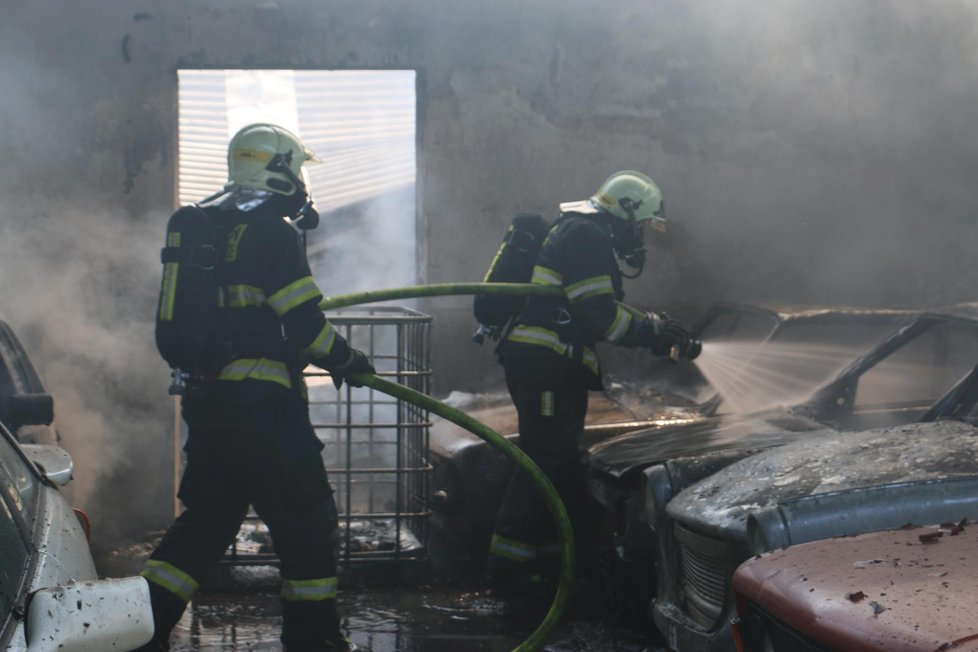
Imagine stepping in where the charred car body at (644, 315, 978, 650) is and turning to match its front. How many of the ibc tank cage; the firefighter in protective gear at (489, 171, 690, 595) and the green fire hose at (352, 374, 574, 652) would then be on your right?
3

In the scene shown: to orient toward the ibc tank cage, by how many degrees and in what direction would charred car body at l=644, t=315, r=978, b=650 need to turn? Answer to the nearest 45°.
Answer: approximately 90° to its right

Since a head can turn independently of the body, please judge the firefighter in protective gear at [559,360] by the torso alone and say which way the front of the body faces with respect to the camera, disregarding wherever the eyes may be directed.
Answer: to the viewer's right

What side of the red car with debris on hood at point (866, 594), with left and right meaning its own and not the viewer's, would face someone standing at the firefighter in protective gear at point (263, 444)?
right

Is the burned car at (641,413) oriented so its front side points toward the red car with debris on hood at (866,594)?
no

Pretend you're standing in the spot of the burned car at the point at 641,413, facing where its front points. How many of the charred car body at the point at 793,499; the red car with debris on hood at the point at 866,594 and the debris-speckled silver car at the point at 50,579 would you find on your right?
0

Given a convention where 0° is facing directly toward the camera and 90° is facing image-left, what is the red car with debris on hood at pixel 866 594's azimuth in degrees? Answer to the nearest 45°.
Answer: approximately 45°

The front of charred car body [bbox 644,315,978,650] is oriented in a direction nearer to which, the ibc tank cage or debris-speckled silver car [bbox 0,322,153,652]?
the debris-speckled silver car

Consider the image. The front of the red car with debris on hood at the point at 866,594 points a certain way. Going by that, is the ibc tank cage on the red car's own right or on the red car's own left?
on the red car's own right

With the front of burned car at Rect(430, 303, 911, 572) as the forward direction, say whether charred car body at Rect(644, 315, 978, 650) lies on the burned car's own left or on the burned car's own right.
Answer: on the burned car's own left

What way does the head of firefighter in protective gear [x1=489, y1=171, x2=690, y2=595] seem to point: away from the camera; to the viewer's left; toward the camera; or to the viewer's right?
to the viewer's right

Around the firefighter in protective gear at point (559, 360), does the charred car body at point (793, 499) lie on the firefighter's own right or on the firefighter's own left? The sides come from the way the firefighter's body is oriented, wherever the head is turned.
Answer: on the firefighter's own right

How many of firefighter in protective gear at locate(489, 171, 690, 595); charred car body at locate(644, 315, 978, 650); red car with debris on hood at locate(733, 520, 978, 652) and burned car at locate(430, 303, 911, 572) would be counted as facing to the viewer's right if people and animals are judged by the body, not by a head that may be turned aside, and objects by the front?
1

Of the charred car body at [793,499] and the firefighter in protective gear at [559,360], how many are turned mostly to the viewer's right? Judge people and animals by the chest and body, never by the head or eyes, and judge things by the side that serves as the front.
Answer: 1

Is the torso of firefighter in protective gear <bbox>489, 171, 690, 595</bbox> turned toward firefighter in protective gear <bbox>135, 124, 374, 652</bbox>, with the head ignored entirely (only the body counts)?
no

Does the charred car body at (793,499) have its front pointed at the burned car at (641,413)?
no

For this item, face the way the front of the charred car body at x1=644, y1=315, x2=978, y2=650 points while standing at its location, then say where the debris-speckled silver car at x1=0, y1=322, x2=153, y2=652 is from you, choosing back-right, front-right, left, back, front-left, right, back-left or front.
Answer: front

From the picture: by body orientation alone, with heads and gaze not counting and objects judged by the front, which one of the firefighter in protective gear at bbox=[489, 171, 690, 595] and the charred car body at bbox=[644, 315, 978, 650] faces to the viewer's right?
the firefighter in protective gear
